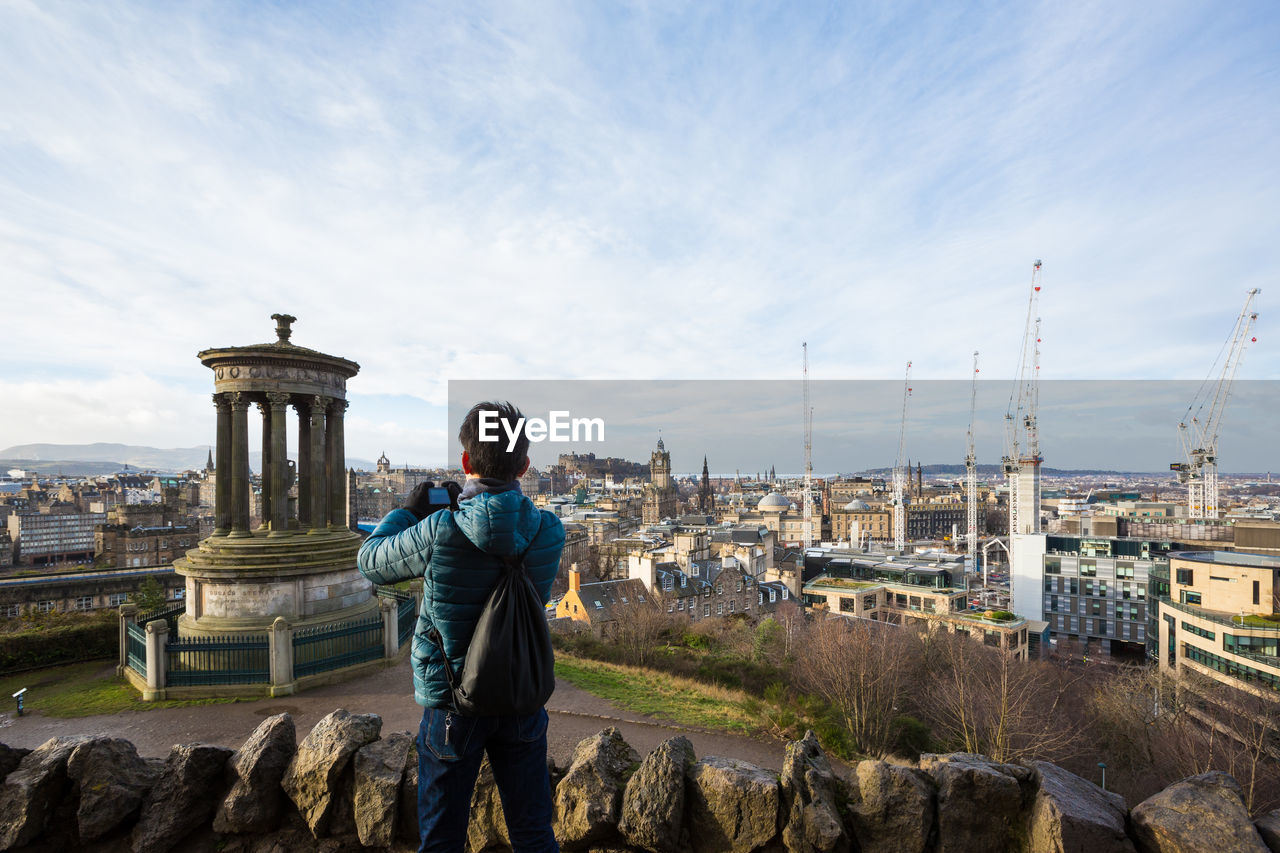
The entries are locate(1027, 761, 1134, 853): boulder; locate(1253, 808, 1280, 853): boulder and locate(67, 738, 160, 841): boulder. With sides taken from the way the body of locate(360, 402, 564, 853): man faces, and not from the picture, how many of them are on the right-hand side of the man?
2

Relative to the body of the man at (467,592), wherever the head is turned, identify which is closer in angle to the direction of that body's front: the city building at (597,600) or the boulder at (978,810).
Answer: the city building

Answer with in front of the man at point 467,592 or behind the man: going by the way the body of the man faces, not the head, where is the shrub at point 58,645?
in front

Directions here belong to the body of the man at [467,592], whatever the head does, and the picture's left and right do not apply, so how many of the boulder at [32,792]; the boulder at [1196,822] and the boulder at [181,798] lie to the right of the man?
1

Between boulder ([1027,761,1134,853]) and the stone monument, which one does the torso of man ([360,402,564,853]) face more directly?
the stone monument

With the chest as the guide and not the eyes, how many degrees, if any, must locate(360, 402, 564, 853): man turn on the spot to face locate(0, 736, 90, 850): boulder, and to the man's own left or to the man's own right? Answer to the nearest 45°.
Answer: approximately 45° to the man's own left

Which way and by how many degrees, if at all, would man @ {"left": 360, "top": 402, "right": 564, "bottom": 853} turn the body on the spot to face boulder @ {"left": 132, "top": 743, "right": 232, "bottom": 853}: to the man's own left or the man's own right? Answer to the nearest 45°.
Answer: approximately 45° to the man's own left

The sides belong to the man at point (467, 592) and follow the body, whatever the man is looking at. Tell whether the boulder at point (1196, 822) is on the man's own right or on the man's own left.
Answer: on the man's own right

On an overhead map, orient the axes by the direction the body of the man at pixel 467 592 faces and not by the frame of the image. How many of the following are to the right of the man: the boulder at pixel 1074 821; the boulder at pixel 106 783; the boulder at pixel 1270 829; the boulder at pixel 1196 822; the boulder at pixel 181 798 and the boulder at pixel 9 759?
3

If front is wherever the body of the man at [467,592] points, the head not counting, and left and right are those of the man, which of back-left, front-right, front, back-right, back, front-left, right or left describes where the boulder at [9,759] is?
front-left

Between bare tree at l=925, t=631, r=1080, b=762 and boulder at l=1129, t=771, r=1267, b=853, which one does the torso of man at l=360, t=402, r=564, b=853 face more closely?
the bare tree

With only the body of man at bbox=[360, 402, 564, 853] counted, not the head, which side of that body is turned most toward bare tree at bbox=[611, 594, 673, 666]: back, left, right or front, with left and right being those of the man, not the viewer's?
front

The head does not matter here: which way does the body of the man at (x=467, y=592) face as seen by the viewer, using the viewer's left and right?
facing away from the viewer
